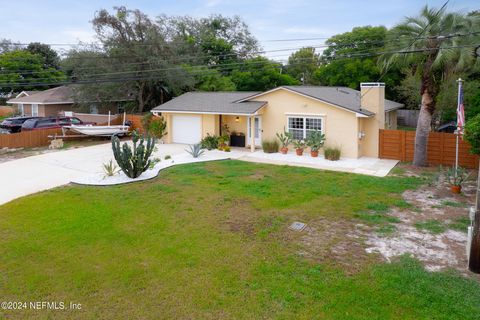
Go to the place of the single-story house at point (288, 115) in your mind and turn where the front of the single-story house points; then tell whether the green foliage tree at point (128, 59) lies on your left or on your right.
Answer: on your right

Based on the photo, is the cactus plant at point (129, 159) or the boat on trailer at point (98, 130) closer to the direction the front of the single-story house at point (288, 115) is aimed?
the cactus plant

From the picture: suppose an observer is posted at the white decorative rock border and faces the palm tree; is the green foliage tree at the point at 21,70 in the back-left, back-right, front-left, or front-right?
back-left

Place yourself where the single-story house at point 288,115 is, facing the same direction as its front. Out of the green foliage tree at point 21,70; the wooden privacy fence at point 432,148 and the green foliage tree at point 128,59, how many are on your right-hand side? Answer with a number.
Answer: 2

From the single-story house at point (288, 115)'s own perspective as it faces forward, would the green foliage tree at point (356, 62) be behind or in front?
behind

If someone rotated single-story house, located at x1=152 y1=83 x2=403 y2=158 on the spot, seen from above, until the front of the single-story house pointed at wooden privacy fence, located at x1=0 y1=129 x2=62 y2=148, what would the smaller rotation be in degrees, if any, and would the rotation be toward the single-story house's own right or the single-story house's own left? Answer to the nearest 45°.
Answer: approximately 45° to the single-story house's own right

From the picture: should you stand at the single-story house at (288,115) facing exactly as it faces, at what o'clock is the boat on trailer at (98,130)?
The boat on trailer is roughly at 2 o'clock from the single-story house.

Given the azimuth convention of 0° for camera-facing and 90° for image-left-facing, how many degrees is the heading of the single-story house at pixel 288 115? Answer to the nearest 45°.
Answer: approximately 45°

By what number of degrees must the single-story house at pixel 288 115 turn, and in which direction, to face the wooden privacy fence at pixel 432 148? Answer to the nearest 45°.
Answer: approximately 90° to its left

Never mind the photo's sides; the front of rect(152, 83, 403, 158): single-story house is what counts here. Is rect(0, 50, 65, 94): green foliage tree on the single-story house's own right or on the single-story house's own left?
on the single-story house's own right

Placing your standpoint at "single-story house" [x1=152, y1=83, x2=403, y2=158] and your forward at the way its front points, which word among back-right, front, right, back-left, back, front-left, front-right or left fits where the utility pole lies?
front-left

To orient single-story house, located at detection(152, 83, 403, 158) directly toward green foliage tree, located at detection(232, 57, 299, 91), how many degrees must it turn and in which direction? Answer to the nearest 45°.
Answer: approximately 135° to its right

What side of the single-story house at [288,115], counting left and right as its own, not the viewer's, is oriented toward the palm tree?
left
